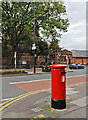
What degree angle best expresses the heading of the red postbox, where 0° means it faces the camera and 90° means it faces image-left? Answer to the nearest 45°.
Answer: approximately 315°
